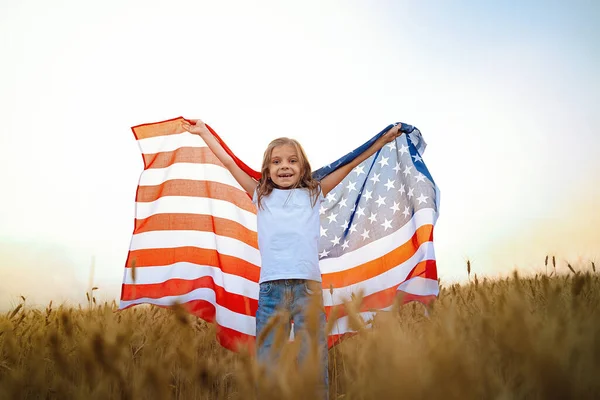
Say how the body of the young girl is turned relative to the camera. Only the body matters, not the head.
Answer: toward the camera
